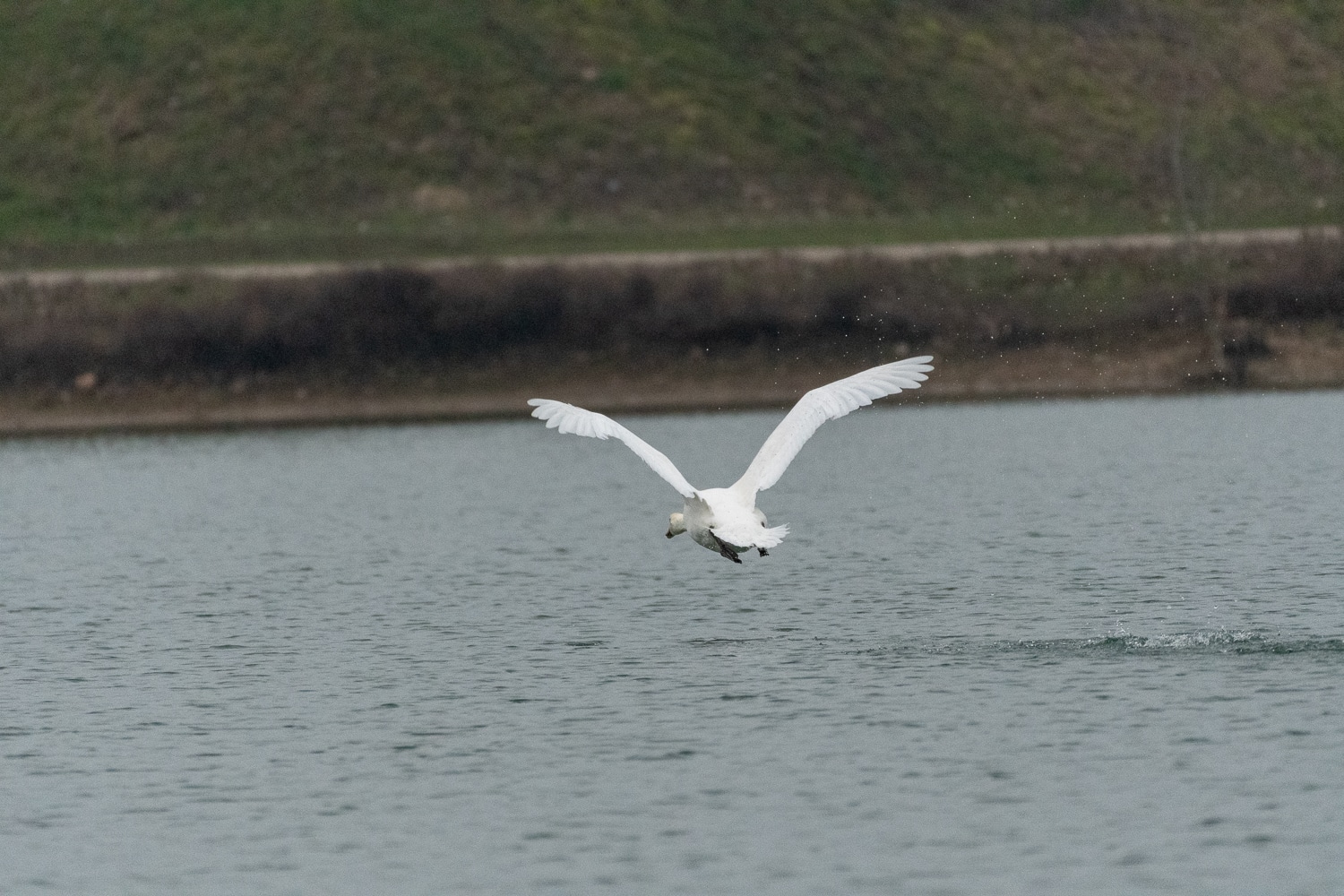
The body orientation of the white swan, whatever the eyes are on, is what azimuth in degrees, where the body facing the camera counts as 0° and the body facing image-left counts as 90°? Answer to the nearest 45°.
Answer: approximately 135°

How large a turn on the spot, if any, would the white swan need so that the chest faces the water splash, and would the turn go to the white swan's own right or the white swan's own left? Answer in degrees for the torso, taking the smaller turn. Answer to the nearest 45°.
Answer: approximately 135° to the white swan's own right
